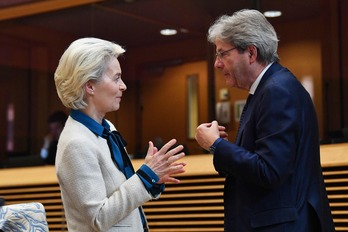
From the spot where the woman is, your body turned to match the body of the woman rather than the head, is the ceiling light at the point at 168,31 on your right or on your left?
on your left

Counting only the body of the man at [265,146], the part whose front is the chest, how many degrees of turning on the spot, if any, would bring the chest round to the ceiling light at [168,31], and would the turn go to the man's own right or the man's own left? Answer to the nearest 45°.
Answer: approximately 90° to the man's own right

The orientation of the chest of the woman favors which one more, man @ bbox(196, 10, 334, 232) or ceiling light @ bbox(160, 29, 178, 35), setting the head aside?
the man

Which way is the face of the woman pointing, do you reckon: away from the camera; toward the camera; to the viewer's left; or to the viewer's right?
to the viewer's right

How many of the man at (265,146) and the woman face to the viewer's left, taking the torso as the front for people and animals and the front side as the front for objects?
1

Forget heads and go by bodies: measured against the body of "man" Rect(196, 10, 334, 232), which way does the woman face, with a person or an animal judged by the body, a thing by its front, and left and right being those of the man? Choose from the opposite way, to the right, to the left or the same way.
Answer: the opposite way

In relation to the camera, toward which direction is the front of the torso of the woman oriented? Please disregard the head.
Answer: to the viewer's right

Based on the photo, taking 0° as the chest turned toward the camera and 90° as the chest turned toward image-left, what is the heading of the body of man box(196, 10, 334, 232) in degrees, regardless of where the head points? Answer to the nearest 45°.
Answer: approximately 90°

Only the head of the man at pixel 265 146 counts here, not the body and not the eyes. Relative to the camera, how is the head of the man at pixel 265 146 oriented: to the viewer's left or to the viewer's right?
to the viewer's left

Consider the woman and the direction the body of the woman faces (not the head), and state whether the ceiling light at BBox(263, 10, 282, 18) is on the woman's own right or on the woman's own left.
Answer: on the woman's own left

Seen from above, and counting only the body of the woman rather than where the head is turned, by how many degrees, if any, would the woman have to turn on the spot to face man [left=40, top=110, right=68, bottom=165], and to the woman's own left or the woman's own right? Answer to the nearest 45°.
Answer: approximately 90° to the woman's own left

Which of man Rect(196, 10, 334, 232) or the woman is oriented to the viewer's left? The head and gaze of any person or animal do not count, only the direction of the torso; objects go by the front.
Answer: the man

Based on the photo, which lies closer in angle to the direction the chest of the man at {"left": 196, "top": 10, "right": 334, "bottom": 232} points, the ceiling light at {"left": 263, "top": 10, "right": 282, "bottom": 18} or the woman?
the woman
